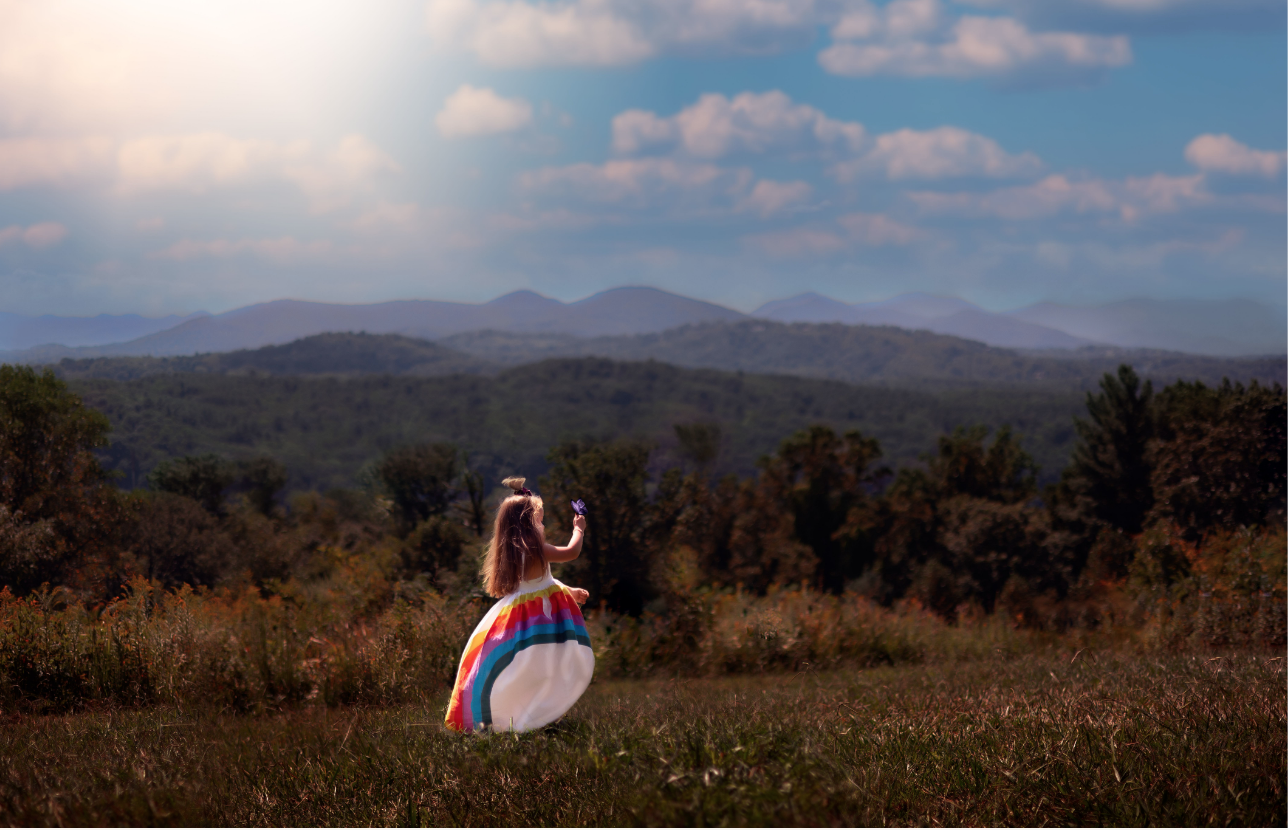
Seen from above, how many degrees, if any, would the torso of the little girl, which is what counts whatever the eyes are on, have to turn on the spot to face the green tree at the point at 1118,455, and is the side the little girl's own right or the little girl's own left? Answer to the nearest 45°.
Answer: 0° — they already face it

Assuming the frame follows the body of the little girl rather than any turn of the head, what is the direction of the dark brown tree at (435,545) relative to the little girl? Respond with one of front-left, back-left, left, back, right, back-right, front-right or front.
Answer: front-left

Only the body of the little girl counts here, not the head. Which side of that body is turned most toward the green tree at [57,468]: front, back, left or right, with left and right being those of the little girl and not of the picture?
left

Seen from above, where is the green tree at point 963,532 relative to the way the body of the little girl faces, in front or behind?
in front

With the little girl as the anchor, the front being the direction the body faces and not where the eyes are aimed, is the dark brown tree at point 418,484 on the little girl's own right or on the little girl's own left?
on the little girl's own left

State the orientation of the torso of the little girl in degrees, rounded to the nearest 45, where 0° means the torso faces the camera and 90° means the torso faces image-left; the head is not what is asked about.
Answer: approximately 225°

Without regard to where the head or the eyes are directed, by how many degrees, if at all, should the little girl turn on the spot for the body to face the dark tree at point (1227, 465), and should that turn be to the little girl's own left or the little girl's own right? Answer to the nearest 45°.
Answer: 0° — they already face it

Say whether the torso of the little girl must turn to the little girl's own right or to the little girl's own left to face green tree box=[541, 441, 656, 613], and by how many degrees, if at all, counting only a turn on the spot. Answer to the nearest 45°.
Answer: approximately 45° to the little girl's own left
